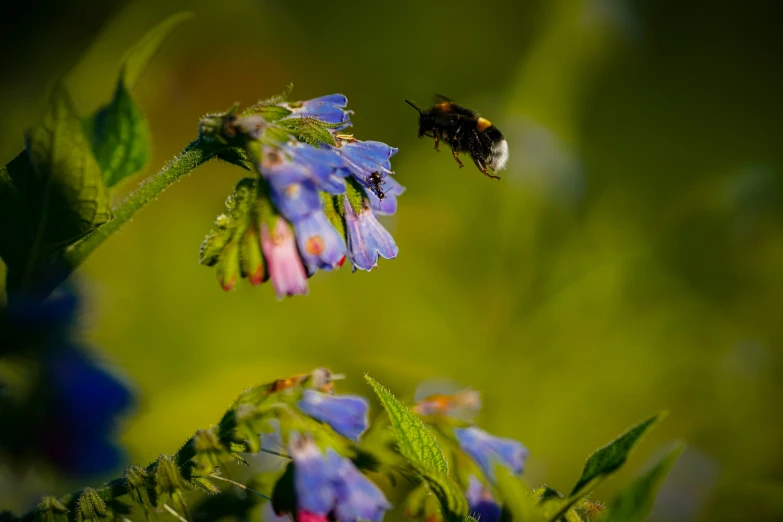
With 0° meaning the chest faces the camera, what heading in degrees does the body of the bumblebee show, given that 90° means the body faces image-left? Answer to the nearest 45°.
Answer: approximately 90°
